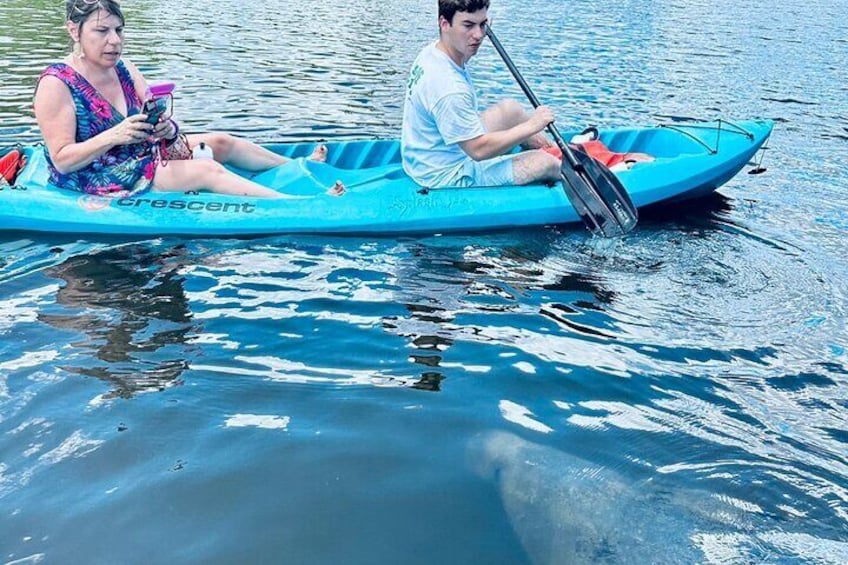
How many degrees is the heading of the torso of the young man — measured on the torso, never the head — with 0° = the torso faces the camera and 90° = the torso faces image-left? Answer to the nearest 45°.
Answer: approximately 270°

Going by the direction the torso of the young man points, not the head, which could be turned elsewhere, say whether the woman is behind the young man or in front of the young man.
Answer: behind

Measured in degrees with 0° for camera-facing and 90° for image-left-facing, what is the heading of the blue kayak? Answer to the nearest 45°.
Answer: approximately 270°

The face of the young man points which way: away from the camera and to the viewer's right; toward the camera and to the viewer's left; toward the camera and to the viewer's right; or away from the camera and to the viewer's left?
toward the camera and to the viewer's right

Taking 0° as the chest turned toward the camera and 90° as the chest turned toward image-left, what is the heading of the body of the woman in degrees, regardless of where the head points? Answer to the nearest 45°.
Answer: approximately 315°
